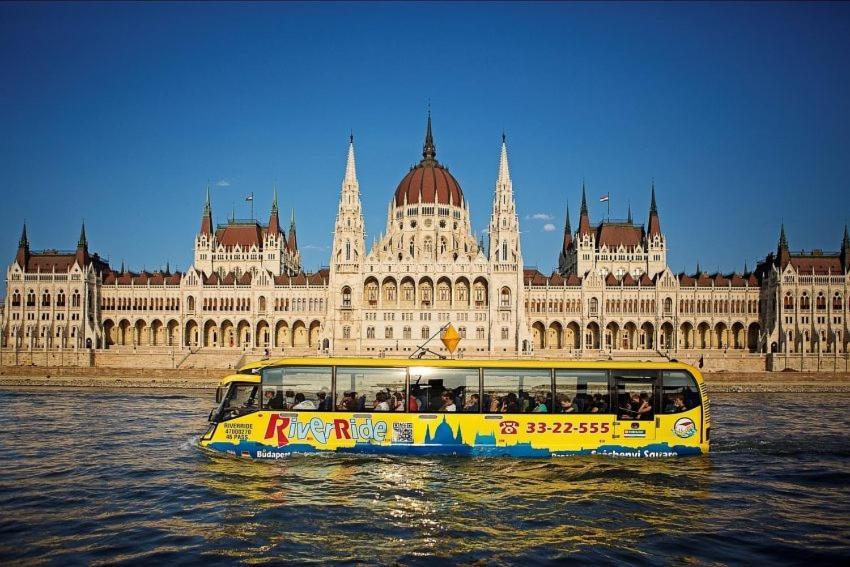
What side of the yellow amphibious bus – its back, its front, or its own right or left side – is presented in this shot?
left
